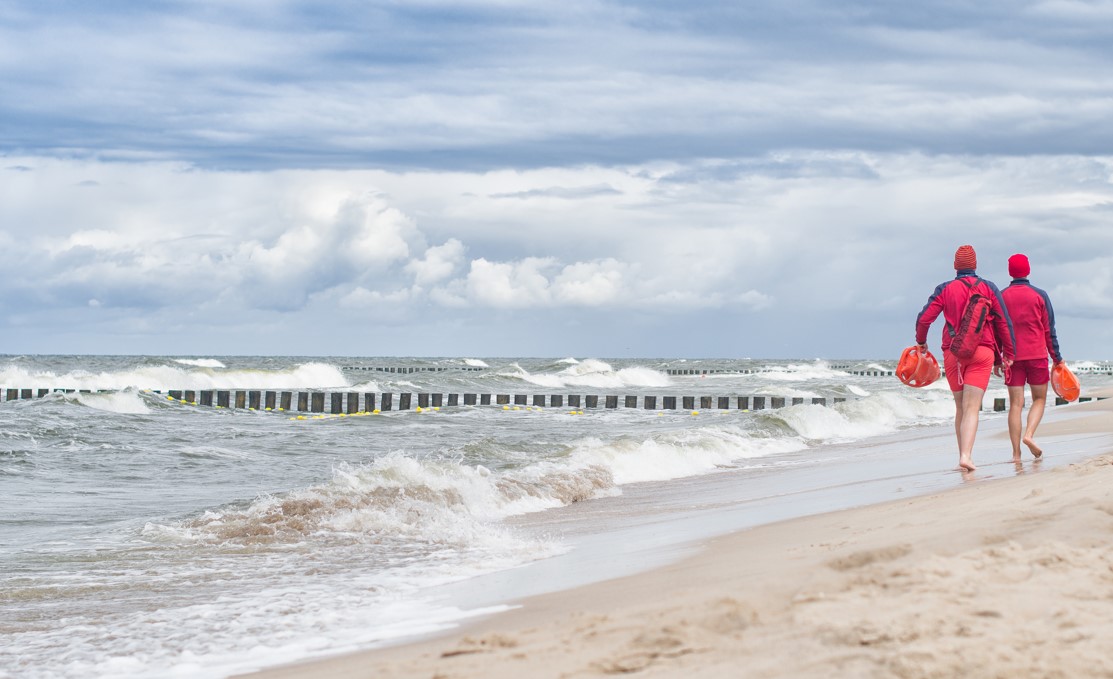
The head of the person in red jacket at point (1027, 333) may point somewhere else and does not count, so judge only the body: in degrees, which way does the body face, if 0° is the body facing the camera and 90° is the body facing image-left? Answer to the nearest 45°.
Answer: approximately 180°

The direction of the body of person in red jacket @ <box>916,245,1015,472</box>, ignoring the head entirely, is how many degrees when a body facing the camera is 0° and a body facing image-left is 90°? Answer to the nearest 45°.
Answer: approximately 180°

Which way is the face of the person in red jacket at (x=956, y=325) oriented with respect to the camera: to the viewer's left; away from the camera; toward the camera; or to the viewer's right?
away from the camera

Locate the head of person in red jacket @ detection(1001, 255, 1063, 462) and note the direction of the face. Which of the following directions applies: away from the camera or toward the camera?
away from the camera

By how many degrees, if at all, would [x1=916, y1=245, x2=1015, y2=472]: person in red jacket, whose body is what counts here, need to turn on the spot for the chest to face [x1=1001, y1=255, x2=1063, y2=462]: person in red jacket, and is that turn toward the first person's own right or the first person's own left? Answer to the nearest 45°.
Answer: approximately 45° to the first person's own right

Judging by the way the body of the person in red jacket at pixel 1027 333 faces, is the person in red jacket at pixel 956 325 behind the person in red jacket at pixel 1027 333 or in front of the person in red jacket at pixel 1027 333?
behind

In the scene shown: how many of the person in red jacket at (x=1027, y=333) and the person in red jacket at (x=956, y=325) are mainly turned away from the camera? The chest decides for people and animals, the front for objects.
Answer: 2
